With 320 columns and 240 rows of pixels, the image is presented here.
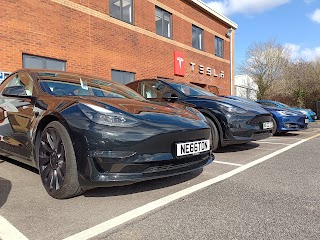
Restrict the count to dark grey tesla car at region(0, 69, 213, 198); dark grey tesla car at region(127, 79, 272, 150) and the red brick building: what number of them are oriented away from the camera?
0

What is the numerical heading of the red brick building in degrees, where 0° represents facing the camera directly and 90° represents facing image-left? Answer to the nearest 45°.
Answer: approximately 315°

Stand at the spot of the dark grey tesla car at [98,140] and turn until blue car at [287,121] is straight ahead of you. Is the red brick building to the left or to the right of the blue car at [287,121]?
left

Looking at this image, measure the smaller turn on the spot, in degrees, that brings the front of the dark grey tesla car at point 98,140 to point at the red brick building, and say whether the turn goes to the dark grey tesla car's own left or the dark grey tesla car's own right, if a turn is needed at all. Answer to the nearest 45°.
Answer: approximately 135° to the dark grey tesla car's own left

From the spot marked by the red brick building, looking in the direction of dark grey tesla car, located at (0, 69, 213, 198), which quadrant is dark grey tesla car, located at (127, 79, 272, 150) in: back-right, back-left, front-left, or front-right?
front-left

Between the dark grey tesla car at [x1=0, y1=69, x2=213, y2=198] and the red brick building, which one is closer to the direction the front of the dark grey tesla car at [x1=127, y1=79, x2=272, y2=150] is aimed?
the dark grey tesla car

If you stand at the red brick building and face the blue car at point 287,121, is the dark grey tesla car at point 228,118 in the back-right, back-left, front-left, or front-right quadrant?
front-right

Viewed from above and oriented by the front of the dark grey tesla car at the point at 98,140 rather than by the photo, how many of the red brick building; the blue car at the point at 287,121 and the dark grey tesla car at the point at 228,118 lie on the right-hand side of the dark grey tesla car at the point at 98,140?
0

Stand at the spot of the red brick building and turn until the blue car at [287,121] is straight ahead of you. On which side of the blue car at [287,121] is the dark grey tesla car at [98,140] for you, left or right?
right

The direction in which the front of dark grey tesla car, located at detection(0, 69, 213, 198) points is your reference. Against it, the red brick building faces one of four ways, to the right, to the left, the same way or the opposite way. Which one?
the same way

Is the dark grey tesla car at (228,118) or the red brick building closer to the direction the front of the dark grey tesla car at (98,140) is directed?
the dark grey tesla car

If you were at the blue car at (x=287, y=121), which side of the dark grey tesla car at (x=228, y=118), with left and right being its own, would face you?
left

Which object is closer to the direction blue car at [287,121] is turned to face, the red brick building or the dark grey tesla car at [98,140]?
the dark grey tesla car

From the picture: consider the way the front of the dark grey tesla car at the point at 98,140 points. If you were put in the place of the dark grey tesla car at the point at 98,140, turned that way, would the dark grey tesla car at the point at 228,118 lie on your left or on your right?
on your left

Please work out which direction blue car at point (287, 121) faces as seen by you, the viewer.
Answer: facing the viewer and to the right of the viewer

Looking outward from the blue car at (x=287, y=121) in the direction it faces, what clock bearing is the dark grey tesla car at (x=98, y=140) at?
The dark grey tesla car is roughly at 2 o'clock from the blue car.

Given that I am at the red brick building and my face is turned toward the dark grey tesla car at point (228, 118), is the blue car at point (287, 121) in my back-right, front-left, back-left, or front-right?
front-left

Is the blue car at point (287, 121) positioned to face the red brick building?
no

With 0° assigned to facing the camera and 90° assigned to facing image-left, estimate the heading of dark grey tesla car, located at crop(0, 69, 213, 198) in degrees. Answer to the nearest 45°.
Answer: approximately 315°
